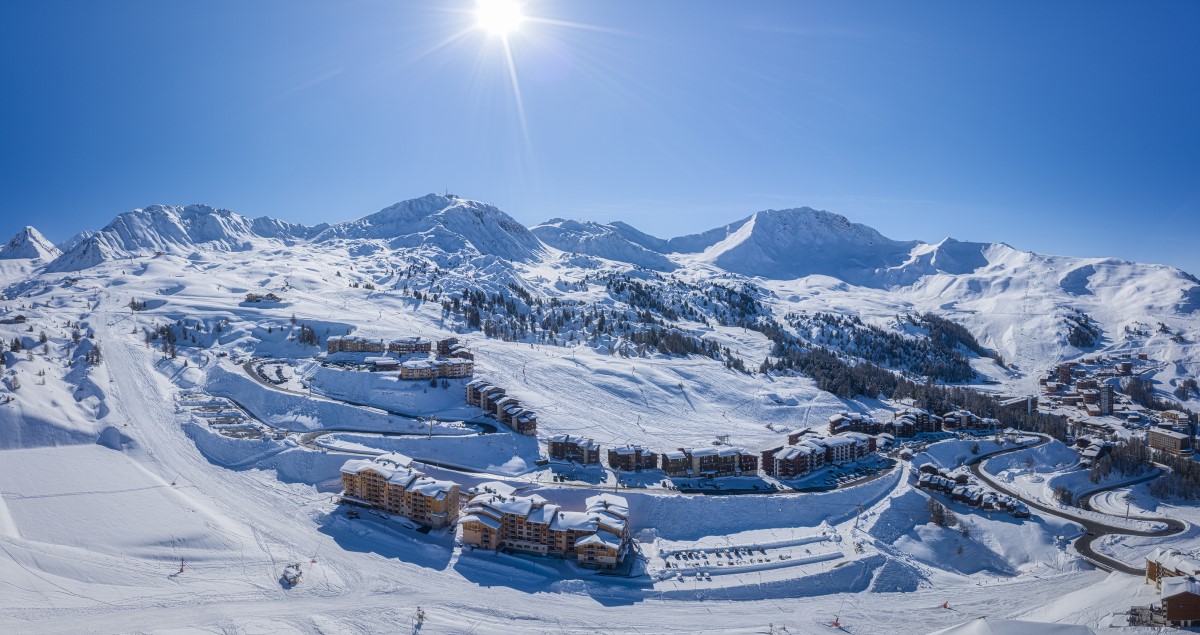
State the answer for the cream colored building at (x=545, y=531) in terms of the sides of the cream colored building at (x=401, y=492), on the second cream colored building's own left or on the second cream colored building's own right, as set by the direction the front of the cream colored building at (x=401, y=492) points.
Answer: on the second cream colored building's own left

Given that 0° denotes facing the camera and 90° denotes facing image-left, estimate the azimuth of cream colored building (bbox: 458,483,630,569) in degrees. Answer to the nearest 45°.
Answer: approximately 0°

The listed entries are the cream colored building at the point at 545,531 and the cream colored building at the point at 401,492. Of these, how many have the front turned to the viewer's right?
0

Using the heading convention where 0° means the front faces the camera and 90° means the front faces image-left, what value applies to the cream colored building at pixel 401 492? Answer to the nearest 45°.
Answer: approximately 45°

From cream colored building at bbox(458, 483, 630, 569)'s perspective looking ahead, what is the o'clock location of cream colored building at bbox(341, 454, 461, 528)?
cream colored building at bbox(341, 454, 461, 528) is roughly at 4 o'clock from cream colored building at bbox(458, 483, 630, 569).
